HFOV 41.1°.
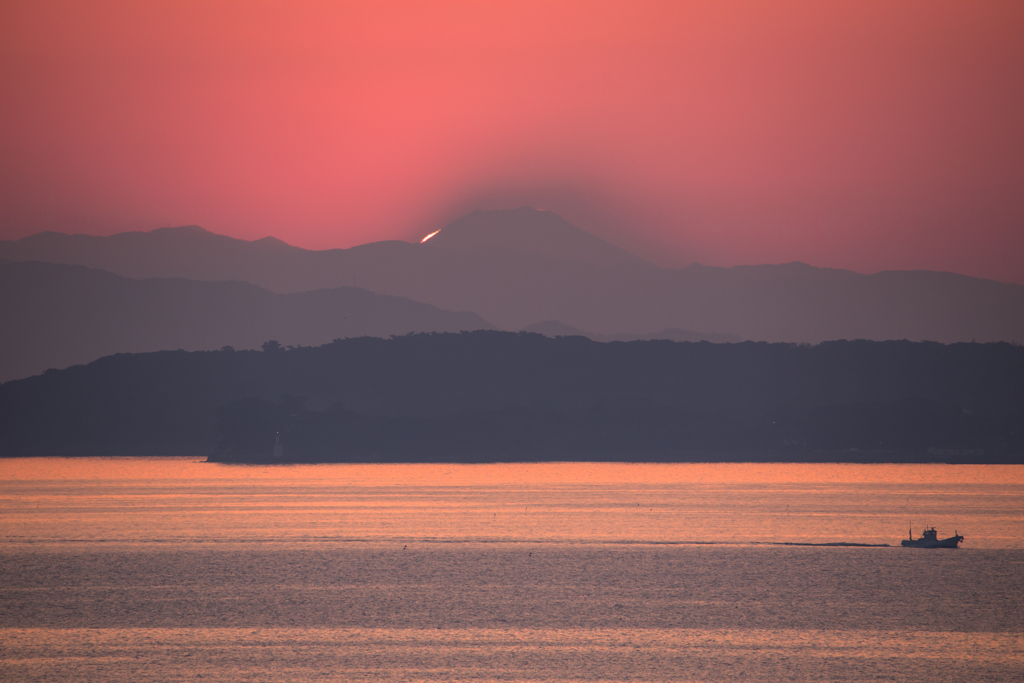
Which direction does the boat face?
to the viewer's right
